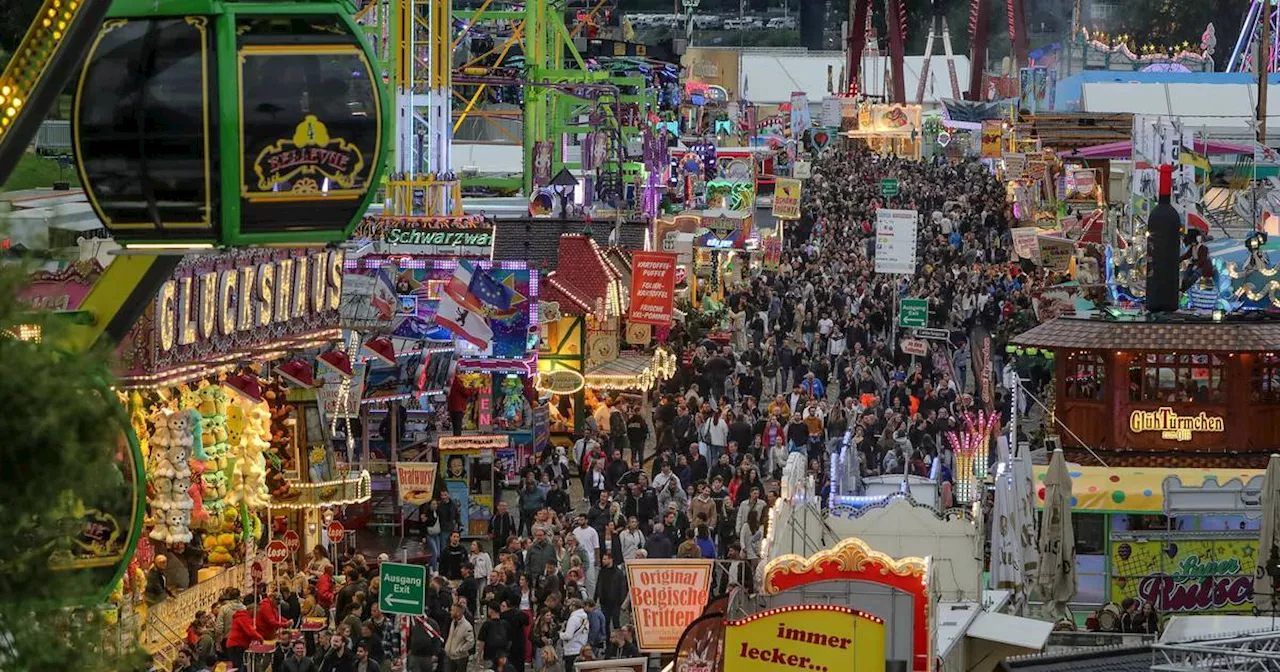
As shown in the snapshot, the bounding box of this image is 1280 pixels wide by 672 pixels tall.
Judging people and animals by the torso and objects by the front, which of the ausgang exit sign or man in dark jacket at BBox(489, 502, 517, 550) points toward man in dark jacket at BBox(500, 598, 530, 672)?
man in dark jacket at BBox(489, 502, 517, 550)

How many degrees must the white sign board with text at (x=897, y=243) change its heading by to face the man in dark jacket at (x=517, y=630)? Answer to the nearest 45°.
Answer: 0° — it already faces them

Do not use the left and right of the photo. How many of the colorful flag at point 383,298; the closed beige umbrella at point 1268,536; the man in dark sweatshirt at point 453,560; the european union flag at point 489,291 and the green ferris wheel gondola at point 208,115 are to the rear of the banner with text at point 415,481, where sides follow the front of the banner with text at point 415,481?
2

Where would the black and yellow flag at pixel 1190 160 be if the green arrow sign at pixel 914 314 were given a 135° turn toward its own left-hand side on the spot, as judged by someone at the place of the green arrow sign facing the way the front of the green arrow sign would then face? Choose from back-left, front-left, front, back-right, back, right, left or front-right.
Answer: front-right

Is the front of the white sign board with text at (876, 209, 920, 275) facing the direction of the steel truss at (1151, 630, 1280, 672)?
yes

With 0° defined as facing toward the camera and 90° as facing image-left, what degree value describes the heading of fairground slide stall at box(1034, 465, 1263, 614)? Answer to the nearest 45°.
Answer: approximately 0°

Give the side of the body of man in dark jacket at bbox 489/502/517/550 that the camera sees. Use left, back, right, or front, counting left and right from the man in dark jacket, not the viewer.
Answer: front

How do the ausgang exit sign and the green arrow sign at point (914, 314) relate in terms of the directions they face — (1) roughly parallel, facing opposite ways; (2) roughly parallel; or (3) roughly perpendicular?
roughly parallel

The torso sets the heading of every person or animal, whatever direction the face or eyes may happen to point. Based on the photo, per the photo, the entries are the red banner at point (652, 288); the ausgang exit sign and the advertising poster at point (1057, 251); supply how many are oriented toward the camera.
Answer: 3

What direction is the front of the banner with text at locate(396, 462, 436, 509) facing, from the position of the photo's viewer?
facing the viewer

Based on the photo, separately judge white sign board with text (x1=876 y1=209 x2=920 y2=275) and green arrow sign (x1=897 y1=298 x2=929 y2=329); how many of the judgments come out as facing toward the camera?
2

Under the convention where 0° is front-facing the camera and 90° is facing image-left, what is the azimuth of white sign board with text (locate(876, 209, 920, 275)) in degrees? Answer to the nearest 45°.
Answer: approximately 0°

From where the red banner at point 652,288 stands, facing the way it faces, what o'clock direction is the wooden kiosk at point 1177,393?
The wooden kiosk is roughly at 11 o'clock from the red banner.

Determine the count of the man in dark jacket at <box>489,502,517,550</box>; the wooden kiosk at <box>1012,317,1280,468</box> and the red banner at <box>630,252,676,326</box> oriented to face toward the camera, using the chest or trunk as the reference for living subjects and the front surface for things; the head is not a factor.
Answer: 3

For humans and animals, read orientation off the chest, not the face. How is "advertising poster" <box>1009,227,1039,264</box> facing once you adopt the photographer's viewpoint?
facing the viewer and to the left of the viewer

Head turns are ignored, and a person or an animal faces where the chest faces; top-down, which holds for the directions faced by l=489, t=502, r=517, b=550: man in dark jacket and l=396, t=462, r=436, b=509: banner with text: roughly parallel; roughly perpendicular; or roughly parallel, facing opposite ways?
roughly parallel
